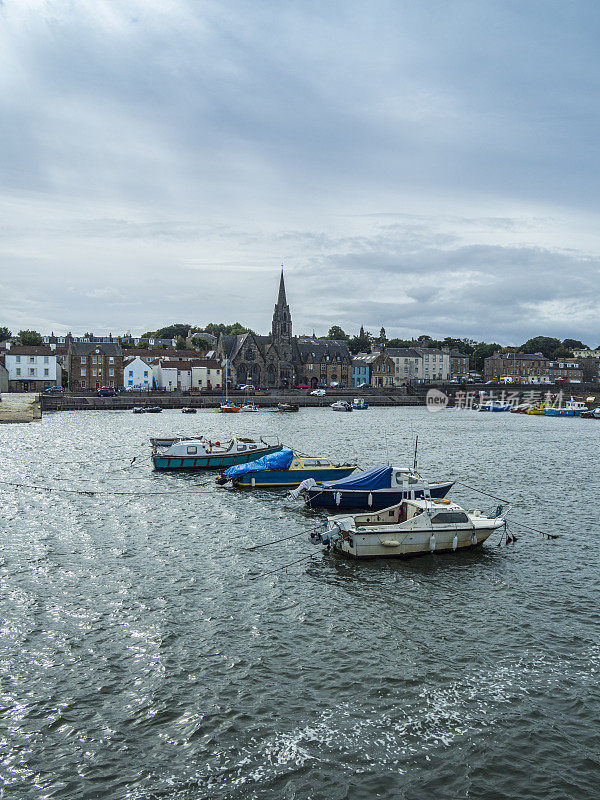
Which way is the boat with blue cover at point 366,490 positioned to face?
to the viewer's right

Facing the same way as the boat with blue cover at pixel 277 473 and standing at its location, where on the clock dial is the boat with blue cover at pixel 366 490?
the boat with blue cover at pixel 366 490 is roughly at 2 o'clock from the boat with blue cover at pixel 277 473.

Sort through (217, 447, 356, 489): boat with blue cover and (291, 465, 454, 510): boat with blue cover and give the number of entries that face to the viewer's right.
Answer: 2

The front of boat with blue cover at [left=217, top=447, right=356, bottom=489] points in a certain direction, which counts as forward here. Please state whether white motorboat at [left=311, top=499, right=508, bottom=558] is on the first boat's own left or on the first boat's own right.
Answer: on the first boat's own right

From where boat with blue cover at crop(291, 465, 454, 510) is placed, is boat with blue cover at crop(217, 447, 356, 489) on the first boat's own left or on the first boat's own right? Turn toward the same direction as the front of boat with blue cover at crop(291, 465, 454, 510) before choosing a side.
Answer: on the first boat's own left

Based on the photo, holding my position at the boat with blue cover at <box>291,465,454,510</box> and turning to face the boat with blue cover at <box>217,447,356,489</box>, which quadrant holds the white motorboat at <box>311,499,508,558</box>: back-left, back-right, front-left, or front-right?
back-left

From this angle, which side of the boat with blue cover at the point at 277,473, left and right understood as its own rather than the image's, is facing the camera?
right

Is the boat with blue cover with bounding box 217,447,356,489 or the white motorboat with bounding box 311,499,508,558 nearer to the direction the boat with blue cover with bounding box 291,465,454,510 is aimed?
the white motorboat
